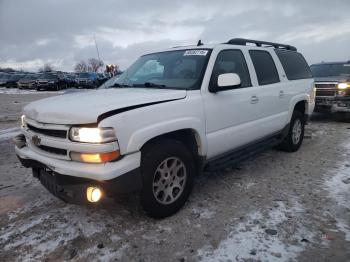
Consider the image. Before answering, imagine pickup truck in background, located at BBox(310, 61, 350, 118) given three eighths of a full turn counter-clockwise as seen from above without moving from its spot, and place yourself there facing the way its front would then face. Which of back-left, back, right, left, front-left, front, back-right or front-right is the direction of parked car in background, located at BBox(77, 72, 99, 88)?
left

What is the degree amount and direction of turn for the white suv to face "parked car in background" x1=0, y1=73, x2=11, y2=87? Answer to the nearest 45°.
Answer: approximately 90° to its right

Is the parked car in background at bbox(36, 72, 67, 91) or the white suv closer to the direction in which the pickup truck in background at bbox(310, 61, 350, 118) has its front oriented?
the white suv

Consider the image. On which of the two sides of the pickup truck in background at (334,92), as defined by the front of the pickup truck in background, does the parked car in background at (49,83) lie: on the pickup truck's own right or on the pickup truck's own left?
on the pickup truck's own right

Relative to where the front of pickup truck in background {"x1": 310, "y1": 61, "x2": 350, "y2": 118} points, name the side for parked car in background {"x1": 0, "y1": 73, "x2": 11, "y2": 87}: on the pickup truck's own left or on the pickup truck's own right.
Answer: on the pickup truck's own right

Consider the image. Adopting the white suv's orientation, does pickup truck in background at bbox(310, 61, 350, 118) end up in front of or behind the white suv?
behind

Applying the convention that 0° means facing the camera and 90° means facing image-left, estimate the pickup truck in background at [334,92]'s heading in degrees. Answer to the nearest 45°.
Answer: approximately 0°
